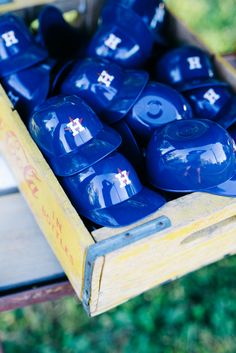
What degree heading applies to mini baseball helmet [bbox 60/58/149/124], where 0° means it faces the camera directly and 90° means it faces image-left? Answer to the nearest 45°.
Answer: approximately 315°
